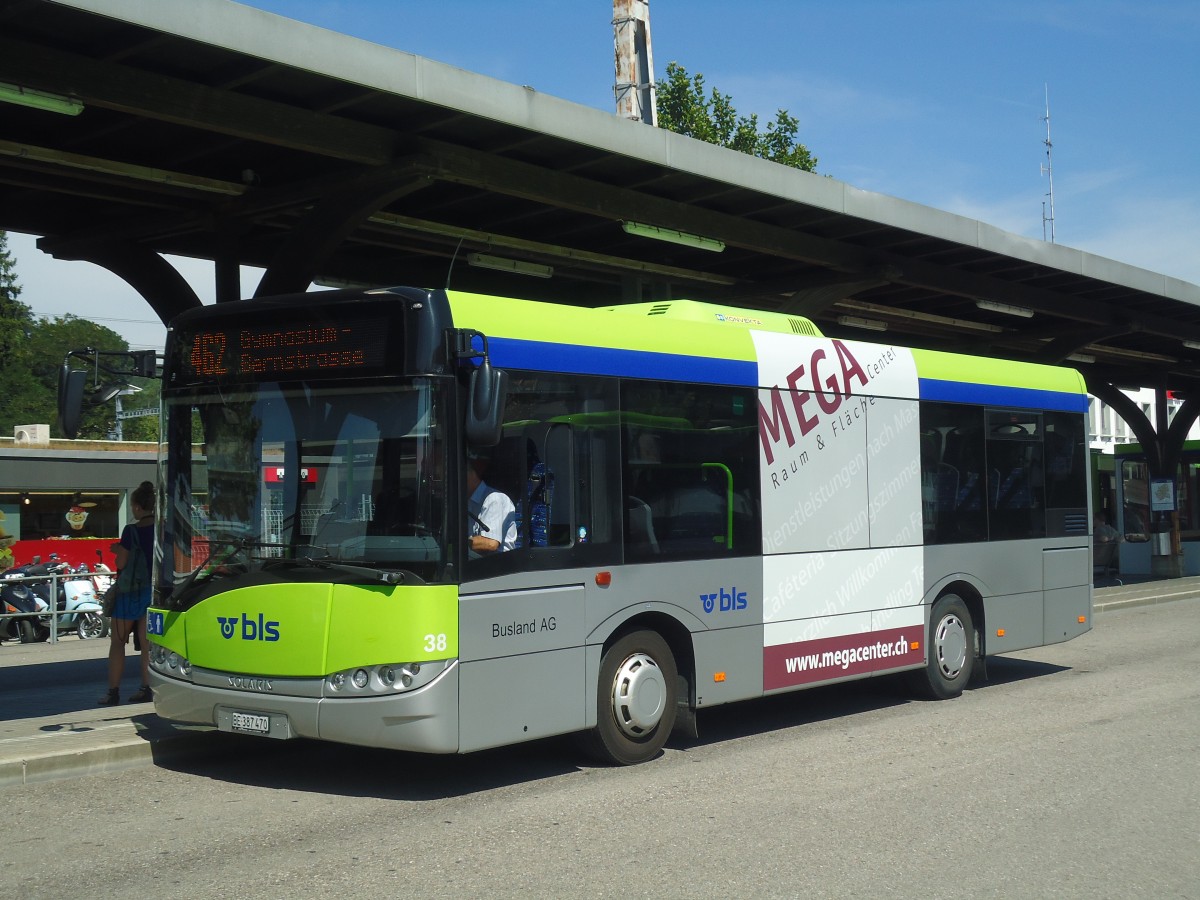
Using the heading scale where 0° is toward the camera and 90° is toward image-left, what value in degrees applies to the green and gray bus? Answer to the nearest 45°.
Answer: approximately 45°

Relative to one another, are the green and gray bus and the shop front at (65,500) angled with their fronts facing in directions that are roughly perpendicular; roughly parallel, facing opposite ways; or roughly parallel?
roughly perpendicular

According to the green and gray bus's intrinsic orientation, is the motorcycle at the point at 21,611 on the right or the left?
on its right
